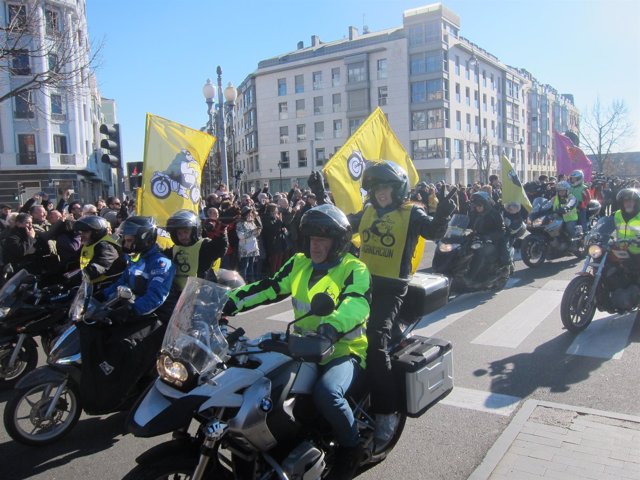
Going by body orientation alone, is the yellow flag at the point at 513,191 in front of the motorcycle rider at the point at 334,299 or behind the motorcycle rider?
behind

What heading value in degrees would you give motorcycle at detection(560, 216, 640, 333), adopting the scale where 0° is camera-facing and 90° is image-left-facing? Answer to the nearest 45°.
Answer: approximately 45°

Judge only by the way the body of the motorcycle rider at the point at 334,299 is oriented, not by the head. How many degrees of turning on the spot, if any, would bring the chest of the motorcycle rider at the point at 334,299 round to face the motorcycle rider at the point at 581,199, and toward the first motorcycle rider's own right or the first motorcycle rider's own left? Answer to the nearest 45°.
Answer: approximately 180°

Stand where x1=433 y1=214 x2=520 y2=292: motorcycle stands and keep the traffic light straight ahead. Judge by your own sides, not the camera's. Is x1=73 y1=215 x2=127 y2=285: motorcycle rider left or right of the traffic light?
left

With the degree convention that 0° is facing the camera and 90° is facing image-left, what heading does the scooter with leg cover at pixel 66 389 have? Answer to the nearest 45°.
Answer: approximately 45°

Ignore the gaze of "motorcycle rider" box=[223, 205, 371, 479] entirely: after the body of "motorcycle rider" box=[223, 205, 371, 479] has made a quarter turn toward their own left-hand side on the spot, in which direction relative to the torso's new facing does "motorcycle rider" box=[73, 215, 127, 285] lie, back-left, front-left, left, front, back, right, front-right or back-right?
back

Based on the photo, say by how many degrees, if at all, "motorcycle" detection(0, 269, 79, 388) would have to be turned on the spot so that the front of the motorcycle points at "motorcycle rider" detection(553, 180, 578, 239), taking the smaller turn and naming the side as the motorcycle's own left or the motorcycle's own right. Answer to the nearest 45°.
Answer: approximately 135° to the motorcycle's own left

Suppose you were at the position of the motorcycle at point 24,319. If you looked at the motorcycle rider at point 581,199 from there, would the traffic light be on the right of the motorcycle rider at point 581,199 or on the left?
left

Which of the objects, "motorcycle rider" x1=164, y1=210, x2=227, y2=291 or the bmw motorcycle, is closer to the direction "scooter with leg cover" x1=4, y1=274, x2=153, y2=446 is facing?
the bmw motorcycle

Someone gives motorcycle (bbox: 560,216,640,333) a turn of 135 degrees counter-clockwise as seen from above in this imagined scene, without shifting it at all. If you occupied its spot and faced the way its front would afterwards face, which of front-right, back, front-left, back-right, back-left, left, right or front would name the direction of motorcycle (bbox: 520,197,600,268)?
left
